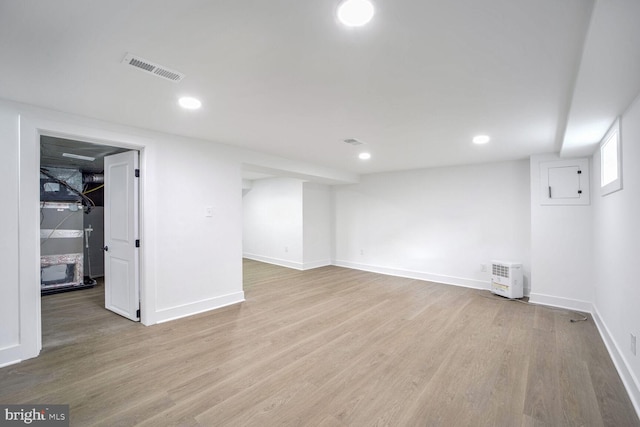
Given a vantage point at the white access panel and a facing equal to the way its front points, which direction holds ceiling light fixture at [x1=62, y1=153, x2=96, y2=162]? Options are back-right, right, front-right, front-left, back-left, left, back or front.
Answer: front-right

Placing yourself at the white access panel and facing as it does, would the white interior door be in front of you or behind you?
in front

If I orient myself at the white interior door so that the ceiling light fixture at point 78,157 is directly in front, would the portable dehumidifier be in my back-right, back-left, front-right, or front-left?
back-right

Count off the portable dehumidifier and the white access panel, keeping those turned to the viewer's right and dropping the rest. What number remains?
0

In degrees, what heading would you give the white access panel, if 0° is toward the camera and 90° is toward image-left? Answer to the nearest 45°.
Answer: approximately 0°

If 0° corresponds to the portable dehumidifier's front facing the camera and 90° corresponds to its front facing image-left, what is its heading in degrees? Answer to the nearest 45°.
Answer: approximately 45°
